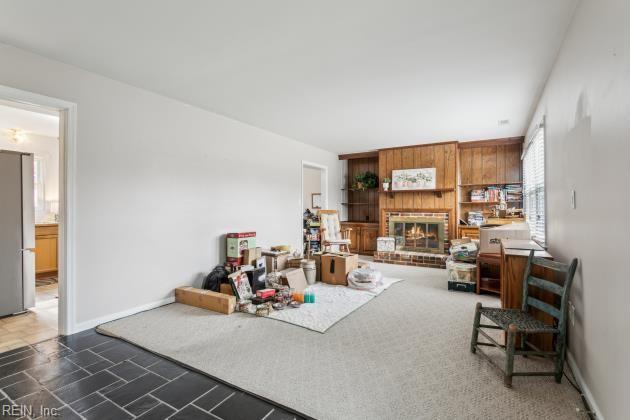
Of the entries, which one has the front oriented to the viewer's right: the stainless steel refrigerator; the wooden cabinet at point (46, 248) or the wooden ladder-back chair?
the stainless steel refrigerator

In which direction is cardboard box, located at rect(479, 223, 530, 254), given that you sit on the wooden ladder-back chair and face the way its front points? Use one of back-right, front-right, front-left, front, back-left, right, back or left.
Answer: back-right

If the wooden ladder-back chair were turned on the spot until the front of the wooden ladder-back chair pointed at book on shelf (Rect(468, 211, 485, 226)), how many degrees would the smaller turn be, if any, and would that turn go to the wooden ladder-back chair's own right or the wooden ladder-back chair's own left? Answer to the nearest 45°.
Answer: approximately 135° to the wooden ladder-back chair's own right

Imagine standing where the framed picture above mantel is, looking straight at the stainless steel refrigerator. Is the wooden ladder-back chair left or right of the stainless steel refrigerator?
left

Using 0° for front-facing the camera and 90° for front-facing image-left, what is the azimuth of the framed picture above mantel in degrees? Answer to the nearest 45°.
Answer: approximately 0°

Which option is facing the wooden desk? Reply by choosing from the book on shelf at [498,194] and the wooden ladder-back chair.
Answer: the book on shelf

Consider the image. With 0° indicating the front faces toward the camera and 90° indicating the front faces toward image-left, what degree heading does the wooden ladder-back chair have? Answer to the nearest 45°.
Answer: approximately 45°

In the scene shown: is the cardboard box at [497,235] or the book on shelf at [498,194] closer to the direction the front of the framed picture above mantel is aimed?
the cardboard box

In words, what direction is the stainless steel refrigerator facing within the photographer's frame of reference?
facing to the right of the viewer

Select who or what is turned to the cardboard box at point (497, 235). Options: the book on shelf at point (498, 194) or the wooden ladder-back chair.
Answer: the book on shelf
